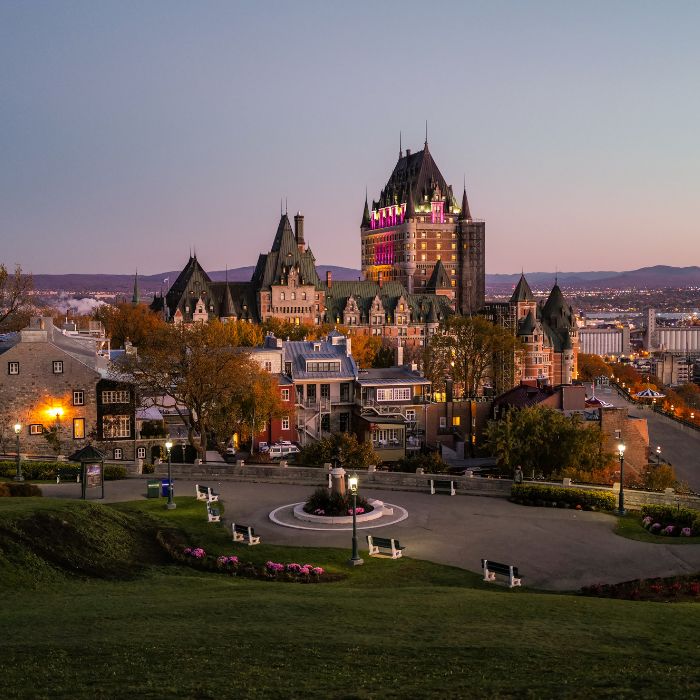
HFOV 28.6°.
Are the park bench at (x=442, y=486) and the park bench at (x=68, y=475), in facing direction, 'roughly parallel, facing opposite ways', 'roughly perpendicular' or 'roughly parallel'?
roughly parallel

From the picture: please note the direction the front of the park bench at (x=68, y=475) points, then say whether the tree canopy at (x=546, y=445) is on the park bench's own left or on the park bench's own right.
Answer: on the park bench's own left

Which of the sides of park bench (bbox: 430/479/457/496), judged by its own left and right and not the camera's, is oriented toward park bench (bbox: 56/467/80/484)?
right

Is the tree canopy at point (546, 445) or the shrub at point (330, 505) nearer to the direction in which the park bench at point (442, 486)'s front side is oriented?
the shrub

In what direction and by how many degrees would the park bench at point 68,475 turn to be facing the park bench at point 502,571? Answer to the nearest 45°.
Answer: approximately 45° to its left

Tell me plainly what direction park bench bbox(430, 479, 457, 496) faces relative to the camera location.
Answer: facing the viewer

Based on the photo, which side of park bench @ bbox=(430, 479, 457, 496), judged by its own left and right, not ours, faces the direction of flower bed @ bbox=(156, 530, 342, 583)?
front

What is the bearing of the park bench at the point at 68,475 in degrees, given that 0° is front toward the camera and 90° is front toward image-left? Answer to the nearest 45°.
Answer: approximately 0°

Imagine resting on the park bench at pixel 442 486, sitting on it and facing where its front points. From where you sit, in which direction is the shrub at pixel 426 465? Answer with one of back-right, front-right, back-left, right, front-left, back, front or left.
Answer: back

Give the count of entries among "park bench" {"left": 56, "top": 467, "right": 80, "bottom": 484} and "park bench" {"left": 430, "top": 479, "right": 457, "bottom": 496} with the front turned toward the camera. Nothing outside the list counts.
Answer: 2

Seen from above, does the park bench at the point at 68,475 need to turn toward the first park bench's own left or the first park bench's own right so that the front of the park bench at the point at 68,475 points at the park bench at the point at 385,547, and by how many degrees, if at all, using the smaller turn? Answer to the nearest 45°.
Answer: approximately 45° to the first park bench's own left

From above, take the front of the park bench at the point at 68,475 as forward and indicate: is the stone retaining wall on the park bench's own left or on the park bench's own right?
on the park bench's own left

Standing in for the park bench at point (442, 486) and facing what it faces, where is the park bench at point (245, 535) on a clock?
the park bench at point (245, 535) is roughly at 1 o'clock from the park bench at point (442, 486).

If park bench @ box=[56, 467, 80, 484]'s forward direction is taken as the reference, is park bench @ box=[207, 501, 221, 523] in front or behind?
in front

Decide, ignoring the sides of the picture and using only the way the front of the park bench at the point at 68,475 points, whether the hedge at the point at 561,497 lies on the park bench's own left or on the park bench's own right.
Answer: on the park bench's own left
